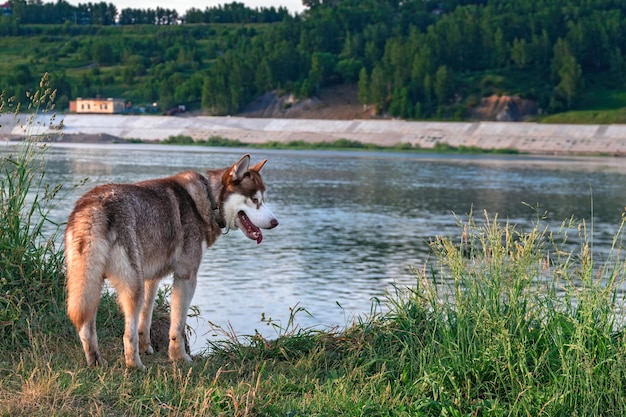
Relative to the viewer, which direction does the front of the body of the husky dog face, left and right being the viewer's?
facing away from the viewer and to the right of the viewer
